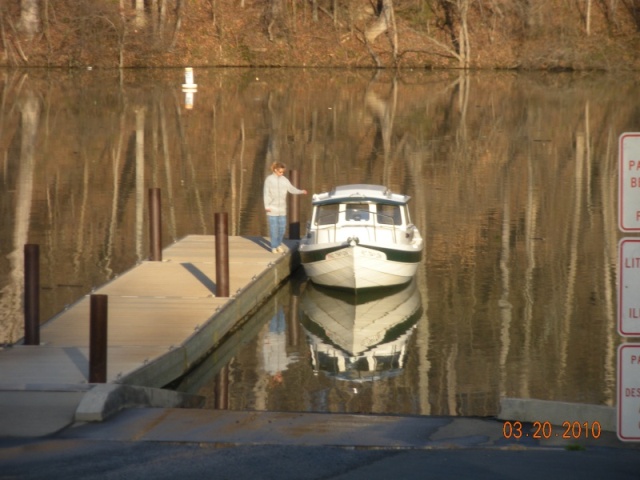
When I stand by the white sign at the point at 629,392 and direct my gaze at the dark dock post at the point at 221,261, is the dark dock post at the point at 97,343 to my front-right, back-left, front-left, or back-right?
front-left

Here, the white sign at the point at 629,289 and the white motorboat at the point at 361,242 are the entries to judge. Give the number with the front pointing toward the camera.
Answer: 2

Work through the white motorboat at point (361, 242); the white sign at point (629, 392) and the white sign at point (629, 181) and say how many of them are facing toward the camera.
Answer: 3

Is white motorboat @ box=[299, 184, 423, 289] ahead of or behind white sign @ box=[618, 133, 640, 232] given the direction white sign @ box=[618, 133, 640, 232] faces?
behind

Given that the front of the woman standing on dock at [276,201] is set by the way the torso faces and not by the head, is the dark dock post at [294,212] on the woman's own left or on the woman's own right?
on the woman's own left

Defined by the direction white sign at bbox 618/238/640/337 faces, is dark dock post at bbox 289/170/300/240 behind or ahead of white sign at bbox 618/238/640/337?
behind

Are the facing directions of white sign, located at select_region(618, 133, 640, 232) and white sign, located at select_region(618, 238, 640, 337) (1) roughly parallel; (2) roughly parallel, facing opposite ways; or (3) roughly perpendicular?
roughly parallel

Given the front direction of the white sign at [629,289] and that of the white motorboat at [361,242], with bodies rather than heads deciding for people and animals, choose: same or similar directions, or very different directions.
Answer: same or similar directions

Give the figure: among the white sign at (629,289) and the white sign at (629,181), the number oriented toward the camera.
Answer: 2

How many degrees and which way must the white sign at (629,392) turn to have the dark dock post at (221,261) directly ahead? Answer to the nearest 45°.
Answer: approximately 135° to its right

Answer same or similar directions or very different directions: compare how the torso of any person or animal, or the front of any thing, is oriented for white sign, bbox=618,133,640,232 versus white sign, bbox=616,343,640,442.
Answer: same or similar directions

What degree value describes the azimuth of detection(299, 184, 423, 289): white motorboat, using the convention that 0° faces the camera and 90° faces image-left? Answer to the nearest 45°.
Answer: approximately 0°

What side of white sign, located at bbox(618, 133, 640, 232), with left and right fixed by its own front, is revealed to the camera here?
front

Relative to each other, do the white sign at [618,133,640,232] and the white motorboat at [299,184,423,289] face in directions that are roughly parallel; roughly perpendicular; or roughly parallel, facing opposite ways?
roughly parallel
